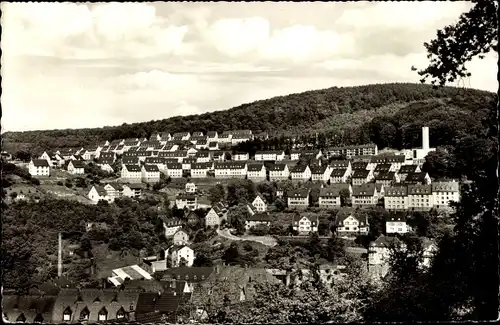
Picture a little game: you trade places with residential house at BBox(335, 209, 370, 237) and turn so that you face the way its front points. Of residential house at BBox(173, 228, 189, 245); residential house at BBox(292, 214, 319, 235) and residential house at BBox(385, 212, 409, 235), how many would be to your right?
2

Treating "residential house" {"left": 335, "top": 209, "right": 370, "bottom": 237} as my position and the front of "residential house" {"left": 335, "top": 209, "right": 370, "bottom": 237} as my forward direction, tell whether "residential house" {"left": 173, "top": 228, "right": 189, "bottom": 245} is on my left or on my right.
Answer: on my right

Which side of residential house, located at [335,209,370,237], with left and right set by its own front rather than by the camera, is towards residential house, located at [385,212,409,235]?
left

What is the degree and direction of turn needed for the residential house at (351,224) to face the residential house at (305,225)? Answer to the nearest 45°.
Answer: approximately 90° to its right

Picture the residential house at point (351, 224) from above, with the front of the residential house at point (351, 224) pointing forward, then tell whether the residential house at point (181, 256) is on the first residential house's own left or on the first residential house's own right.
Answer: on the first residential house's own right

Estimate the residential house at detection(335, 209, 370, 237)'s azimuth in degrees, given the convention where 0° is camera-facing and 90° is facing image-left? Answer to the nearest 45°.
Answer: approximately 0°
